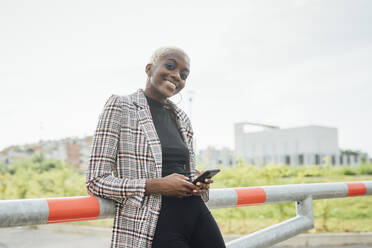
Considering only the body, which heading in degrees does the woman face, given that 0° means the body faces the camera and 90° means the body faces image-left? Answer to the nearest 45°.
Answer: approximately 315°
